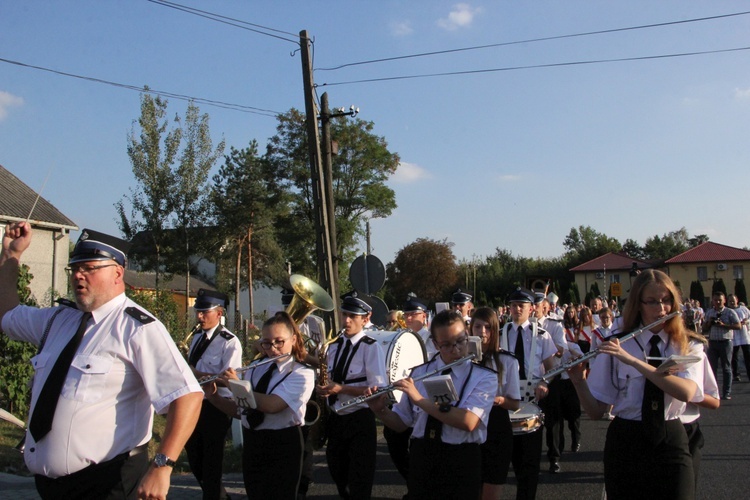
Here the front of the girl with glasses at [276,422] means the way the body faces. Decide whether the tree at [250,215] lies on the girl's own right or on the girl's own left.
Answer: on the girl's own right

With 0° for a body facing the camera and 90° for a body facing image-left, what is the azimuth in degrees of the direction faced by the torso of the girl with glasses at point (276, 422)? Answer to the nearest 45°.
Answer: approximately 45°

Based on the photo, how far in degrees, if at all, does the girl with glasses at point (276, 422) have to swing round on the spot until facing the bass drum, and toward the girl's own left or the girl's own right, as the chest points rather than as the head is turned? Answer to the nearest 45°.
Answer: approximately 180°

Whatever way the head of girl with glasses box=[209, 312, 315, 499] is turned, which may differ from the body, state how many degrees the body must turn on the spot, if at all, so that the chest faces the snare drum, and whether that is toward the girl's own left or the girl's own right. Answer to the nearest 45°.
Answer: approximately 135° to the girl's own left

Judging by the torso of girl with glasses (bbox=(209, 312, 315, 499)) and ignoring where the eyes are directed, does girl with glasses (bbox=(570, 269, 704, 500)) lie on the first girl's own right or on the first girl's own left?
on the first girl's own left

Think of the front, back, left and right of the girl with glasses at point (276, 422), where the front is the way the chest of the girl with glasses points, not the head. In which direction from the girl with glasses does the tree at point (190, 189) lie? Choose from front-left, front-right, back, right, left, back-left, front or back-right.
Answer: back-right

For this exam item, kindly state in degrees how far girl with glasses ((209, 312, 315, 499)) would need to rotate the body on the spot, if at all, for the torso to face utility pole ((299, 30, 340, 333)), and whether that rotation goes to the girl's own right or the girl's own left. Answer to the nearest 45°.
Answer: approximately 135° to the girl's own right

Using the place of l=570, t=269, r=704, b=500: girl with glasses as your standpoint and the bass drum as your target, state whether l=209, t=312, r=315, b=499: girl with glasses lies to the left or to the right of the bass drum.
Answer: left
